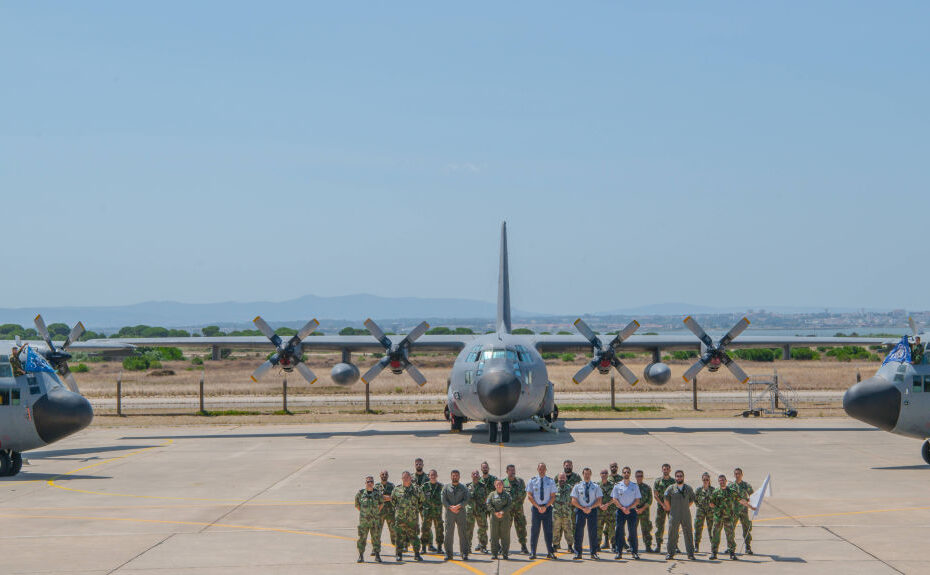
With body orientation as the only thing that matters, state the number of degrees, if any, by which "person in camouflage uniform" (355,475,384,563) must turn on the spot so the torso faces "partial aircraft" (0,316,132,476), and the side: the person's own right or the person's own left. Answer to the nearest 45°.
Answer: approximately 135° to the person's own right

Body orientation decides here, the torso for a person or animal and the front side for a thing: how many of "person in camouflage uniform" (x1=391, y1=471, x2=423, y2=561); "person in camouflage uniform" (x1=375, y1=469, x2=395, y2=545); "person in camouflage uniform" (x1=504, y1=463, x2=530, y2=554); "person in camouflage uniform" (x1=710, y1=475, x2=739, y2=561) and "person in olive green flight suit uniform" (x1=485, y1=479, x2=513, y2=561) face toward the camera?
5

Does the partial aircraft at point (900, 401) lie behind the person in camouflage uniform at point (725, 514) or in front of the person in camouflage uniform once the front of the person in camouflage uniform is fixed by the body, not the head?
behind

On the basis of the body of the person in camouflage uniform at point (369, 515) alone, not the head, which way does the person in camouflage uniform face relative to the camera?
toward the camera

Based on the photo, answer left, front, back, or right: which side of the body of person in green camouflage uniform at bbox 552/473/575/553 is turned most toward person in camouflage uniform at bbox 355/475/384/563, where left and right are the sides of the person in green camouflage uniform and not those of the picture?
right

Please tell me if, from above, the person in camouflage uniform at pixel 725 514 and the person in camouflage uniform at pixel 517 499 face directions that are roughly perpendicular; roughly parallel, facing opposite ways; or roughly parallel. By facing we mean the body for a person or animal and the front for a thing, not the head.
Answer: roughly parallel

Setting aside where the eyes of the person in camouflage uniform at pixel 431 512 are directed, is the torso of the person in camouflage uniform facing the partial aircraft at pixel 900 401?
no

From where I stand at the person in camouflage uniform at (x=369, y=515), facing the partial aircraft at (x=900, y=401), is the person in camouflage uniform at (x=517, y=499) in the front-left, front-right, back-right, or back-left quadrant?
front-right

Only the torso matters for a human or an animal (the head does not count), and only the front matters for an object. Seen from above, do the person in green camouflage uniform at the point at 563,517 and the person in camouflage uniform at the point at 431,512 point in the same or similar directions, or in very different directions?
same or similar directions

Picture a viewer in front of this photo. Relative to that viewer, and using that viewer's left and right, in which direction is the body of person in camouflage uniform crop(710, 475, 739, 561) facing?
facing the viewer

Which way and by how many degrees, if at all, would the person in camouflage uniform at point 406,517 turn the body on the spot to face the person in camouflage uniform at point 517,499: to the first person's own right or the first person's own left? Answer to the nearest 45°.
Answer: approximately 90° to the first person's own left

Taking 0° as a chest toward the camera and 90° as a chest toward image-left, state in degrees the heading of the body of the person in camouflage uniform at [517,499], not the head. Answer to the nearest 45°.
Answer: approximately 0°

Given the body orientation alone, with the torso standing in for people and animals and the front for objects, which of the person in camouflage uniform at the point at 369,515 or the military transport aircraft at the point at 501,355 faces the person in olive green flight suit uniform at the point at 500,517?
the military transport aircraft

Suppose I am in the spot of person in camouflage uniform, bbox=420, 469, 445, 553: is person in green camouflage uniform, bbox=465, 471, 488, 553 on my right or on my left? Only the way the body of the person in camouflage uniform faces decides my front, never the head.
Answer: on my left

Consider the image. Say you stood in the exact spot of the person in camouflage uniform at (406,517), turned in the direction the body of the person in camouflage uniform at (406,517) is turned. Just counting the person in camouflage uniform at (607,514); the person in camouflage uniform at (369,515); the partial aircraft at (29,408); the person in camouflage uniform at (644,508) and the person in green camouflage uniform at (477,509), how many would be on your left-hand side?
3

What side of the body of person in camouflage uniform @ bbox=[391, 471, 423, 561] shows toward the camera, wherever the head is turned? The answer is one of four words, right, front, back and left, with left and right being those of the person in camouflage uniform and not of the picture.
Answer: front

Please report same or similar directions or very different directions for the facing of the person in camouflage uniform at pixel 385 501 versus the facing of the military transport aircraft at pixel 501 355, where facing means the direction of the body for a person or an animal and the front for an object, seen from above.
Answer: same or similar directions
